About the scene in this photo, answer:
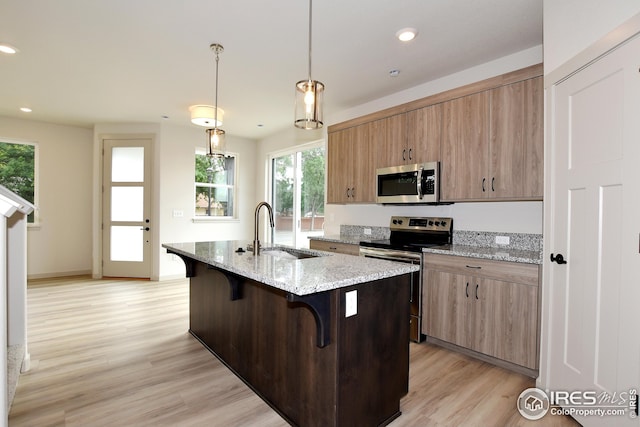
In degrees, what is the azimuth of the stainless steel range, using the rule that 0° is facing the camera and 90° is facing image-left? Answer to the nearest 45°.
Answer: approximately 45°

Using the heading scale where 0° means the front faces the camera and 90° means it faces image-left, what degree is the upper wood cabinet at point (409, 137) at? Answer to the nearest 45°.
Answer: approximately 45°

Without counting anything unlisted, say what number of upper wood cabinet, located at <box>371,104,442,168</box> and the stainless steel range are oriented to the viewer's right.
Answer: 0

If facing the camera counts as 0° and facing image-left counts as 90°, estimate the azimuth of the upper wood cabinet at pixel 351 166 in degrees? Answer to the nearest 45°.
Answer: approximately 45°

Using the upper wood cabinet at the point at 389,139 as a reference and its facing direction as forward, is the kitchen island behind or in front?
in front

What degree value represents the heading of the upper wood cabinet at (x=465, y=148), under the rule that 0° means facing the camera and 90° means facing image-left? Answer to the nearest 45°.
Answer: approximately 45°
